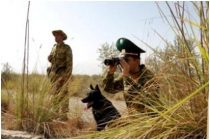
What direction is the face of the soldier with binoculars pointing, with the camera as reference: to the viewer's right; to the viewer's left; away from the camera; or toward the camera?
to the viewer's left

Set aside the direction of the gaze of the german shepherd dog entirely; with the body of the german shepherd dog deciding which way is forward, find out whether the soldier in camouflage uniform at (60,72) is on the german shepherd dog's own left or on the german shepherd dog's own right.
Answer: on the german shepherd dog's own right

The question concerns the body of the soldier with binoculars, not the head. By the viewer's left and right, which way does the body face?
facing the viewer and to the left of the viewer

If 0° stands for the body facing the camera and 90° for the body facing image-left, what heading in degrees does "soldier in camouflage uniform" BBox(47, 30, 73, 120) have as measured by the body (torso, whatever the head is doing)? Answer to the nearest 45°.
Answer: approximately 45°

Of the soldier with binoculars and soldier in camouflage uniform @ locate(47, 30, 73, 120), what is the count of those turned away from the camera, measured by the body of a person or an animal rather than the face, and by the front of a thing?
0

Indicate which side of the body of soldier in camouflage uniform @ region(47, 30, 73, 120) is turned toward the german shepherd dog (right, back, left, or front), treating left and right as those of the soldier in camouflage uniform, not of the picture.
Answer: left

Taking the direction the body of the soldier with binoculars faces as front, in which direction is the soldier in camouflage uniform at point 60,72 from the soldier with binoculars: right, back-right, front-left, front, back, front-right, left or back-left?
right

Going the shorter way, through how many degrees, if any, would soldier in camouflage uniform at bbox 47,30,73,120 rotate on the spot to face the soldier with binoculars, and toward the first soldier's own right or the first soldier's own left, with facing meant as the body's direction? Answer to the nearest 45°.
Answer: approximately 90° to the first soldier's own left

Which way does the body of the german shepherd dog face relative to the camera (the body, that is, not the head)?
to the viewer's left

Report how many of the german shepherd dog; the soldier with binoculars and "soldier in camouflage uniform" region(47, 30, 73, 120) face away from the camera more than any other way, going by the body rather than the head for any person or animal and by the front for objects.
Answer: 0
